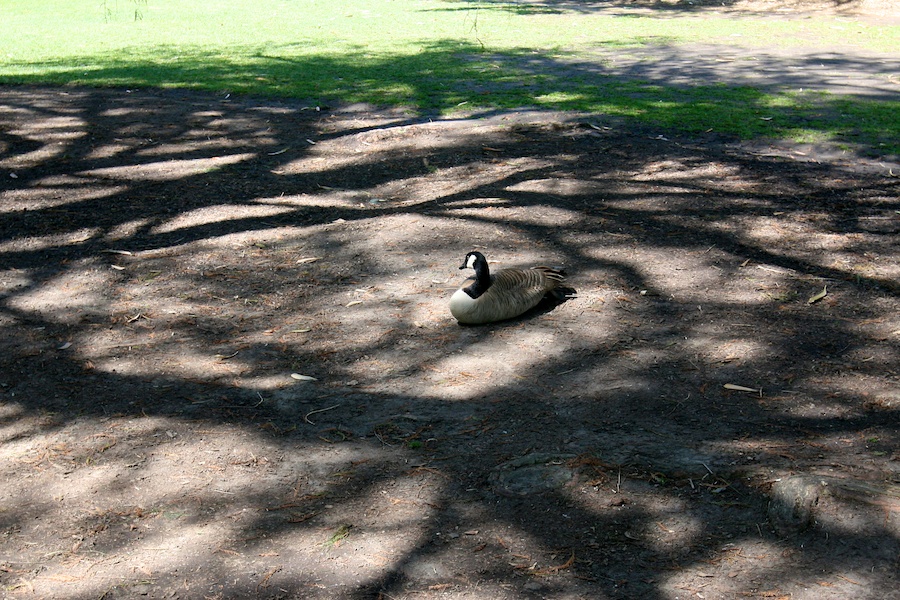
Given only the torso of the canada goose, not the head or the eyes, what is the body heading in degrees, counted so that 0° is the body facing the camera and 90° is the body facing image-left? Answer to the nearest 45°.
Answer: approximately 45°
